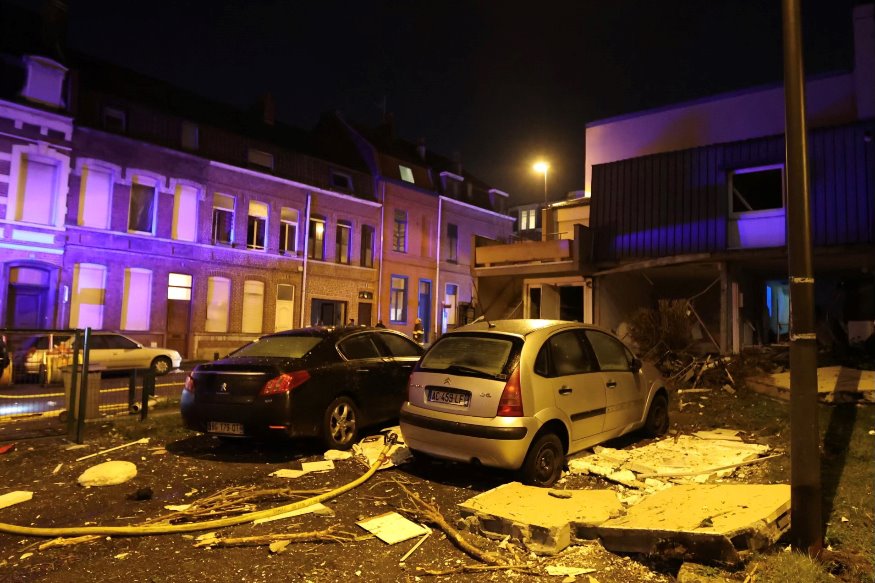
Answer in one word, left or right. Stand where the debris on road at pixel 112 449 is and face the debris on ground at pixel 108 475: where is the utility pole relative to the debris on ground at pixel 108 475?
left

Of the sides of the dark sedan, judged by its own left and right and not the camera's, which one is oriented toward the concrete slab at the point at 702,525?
right

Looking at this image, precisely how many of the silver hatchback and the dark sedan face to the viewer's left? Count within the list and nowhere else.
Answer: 0

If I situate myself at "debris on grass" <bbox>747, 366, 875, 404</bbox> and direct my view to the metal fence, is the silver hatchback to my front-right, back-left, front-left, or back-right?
front-left

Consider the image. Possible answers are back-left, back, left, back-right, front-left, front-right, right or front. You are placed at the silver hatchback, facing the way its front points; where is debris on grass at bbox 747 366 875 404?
front

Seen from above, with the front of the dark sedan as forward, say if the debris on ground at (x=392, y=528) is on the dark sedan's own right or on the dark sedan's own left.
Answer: on the dark sedan's own right

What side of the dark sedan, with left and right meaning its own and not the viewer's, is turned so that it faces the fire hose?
back

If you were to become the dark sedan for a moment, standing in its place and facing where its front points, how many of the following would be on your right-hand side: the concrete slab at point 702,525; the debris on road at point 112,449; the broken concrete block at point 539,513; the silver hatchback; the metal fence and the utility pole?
4

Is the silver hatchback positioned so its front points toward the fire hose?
no

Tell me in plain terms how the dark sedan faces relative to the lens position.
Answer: facing away from the viewer and to the right of the viewer

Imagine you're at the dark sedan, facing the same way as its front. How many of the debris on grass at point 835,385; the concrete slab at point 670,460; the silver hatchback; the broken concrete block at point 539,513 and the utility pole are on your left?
0

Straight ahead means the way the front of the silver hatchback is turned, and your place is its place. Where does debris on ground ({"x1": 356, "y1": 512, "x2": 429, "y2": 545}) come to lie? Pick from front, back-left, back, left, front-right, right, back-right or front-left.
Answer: back

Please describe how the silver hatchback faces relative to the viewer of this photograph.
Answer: facing away from the viewer and to the right of the viewer

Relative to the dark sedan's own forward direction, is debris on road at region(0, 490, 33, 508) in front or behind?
behind

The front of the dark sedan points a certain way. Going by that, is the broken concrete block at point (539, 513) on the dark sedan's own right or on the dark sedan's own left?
on the dark sedan's own right

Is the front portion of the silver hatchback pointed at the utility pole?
no

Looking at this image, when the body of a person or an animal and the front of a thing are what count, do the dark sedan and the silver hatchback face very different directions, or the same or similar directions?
same or similar directions
